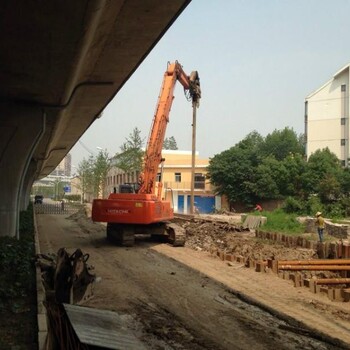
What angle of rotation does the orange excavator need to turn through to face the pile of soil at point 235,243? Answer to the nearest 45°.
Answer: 0° — it already faces it

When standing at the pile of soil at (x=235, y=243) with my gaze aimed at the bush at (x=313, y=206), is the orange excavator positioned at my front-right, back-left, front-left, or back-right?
back-left

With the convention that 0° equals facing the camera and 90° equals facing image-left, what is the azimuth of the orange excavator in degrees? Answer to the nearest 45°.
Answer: approximately 225°

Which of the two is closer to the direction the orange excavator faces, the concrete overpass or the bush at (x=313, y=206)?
the bush

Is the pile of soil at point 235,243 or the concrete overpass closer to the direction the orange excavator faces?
the pile of soil

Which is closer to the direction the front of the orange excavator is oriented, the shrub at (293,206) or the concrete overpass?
the shrub

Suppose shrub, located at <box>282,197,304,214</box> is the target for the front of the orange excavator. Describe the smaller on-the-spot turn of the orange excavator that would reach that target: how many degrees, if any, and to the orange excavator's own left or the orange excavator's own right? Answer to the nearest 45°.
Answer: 0° — it already faces it

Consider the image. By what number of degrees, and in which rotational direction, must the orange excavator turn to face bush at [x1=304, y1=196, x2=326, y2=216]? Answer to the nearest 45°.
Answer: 0° — it already faces it
